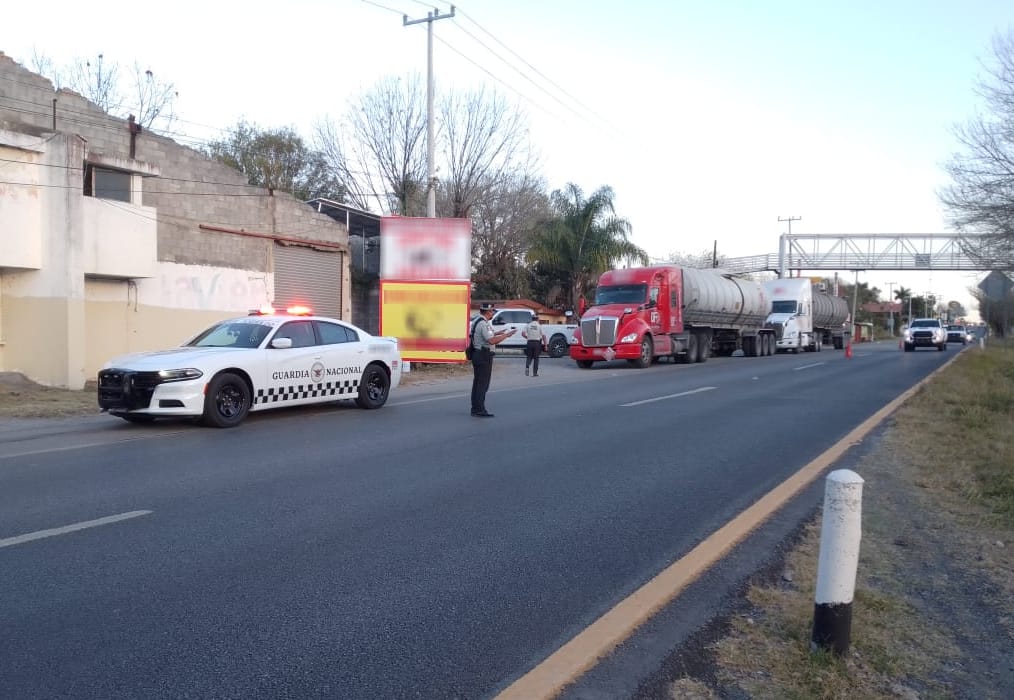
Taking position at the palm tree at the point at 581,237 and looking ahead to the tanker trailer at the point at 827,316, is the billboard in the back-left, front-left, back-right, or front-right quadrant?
back-right

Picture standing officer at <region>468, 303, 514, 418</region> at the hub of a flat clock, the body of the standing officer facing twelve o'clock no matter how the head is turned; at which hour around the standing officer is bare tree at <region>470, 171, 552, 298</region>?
The bare tree is roughly at 9 o'clock from the standing officer.

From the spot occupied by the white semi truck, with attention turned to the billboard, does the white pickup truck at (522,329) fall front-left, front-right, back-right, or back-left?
front-right

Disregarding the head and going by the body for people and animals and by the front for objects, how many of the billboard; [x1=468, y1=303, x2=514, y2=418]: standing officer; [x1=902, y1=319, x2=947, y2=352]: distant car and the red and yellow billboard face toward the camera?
3

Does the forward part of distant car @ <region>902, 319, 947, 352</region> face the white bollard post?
yes

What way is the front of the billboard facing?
toward the camera

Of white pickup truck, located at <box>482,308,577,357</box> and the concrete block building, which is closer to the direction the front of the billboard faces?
the concrete block building

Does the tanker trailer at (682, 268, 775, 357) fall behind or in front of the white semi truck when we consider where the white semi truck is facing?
in front

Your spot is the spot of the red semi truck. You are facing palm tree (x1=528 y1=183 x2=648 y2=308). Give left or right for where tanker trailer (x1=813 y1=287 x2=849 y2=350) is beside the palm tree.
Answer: right

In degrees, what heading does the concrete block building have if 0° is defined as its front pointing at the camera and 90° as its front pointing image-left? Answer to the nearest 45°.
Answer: approximately 315°

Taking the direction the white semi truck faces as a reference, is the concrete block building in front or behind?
in front

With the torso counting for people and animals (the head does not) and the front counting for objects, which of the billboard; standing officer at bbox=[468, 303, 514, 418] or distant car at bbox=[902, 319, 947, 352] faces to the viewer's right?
the standing officer

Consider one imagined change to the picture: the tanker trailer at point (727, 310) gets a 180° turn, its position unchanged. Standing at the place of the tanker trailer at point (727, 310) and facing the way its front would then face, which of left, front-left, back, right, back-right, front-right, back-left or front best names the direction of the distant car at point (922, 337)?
front

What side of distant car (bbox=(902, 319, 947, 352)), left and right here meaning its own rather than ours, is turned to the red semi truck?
front

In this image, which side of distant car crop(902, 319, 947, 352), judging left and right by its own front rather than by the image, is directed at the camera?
front

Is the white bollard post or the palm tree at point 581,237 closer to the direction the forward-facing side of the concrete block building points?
the white bollard post

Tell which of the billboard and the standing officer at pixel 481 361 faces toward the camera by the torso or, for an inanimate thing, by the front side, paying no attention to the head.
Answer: the billboard

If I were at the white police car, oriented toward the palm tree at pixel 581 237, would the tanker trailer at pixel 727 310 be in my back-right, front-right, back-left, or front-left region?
front-right

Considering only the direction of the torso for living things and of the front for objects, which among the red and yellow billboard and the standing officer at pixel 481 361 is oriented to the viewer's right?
the standing officer

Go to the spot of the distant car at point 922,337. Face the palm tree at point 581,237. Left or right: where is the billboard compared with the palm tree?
left

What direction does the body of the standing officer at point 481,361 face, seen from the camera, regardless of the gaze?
to the viewer's right
